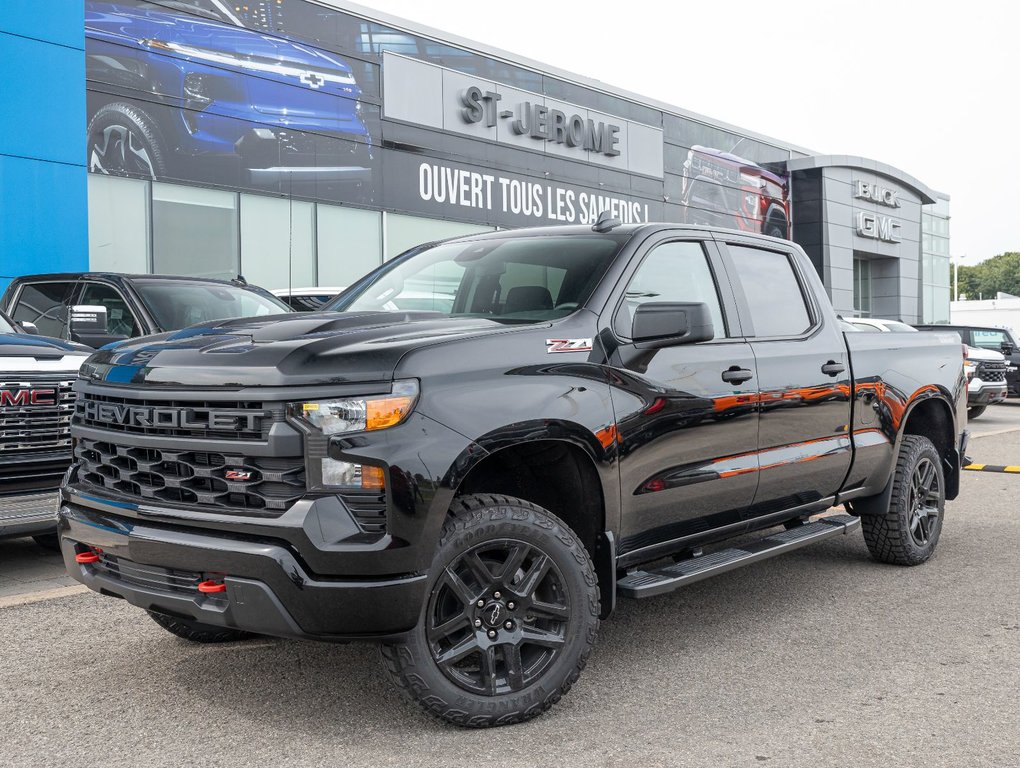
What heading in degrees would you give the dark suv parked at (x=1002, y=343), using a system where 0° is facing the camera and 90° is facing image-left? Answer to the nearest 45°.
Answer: approximately 315°

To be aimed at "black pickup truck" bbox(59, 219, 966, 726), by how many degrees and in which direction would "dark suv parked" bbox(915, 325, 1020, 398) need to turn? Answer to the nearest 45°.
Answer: approximately 45° to its right

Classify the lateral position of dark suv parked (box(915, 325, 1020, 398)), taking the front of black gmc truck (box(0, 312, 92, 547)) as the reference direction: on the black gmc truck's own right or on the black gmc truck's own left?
on the black gmc truck's own left

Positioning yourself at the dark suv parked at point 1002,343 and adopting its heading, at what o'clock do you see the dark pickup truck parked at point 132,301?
the dark pickup truck parked at point 132,301 is roughly at 2 o'clock from the dark suv parked at point 1002,343.

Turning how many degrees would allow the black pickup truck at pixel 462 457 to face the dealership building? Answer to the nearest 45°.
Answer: approximately 135° to its right

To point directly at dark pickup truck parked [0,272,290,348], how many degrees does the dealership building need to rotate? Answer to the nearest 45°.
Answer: approximately 45° to its right

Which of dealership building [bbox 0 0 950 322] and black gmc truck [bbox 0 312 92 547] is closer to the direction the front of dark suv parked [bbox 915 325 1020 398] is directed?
the black gmc truck

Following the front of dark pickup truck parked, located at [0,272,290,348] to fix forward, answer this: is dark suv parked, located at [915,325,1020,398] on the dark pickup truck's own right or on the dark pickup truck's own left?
on the dark pickup truck's own left

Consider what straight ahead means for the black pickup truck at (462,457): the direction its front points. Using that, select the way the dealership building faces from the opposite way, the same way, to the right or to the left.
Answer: to the left

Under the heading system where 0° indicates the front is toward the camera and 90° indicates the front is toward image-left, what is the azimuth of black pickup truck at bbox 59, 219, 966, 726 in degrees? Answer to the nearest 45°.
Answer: approximately 45°
